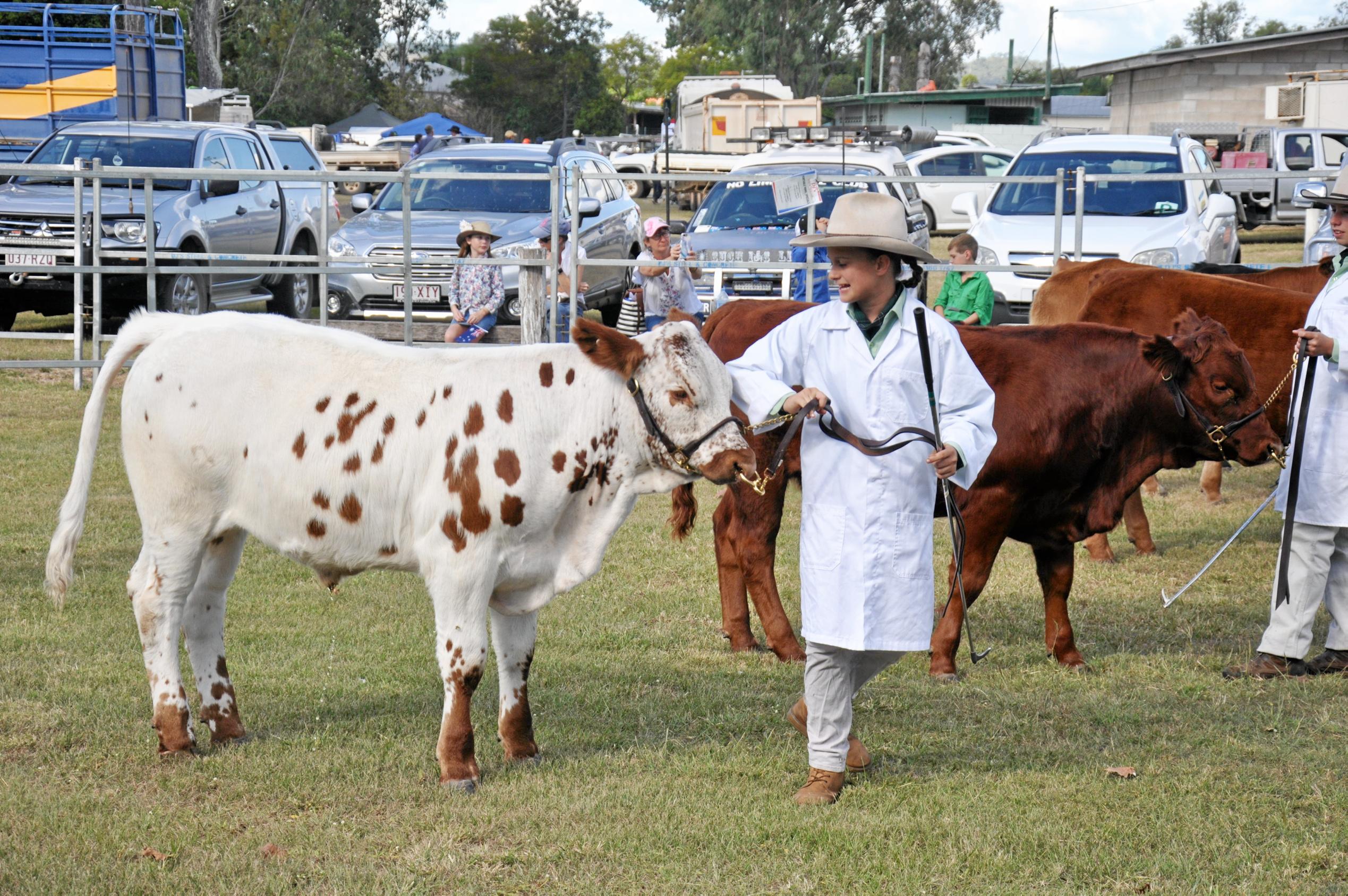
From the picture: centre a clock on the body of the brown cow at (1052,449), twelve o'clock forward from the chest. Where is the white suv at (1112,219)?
The white suv is roughly at 9 o'clock from the brown cow.

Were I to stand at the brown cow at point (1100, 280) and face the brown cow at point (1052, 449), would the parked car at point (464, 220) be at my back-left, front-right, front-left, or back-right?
back-right

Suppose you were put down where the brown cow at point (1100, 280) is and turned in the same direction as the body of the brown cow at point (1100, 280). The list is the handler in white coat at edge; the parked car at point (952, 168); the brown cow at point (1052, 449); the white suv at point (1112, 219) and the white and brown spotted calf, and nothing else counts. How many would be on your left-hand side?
2

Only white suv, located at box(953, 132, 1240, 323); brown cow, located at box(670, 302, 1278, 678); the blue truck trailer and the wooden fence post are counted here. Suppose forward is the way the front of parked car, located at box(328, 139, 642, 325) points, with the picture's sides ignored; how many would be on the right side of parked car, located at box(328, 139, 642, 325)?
1

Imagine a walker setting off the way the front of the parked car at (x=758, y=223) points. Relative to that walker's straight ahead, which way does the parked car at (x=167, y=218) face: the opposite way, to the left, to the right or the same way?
the same way

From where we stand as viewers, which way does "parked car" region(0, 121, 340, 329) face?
facing the viewer and to the left of the viewer

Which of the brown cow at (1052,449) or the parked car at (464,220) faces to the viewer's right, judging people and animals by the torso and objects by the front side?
the brown cow

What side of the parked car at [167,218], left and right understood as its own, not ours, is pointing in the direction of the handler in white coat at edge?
left

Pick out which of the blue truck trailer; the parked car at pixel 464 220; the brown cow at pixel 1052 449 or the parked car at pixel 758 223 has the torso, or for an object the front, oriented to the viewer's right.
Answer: the brown cow

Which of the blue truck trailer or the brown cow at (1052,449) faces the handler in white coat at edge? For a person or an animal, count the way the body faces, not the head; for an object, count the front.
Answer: the brown cow

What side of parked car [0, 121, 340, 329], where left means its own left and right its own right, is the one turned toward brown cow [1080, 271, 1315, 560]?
left

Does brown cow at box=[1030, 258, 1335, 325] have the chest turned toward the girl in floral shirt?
no

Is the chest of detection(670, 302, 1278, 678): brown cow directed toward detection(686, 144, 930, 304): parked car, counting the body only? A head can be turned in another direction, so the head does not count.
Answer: no

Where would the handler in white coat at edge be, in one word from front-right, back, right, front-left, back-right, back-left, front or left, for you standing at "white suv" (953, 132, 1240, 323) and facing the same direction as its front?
front-left

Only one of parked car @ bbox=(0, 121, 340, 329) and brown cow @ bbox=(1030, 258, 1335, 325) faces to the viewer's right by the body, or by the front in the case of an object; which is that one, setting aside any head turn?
the brown cow

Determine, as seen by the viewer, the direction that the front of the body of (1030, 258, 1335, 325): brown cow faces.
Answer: to the viewer's right

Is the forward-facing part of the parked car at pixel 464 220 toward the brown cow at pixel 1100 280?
no

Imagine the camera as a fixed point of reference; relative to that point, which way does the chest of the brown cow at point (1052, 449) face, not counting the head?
to the viewer's right

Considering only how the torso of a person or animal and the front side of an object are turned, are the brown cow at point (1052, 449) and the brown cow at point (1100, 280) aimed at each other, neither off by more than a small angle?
no

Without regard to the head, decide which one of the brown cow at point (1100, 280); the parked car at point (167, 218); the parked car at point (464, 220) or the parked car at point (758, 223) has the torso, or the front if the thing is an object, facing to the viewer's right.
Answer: the brown cow

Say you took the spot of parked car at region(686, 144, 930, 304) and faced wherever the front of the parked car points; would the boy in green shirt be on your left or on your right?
on your left
